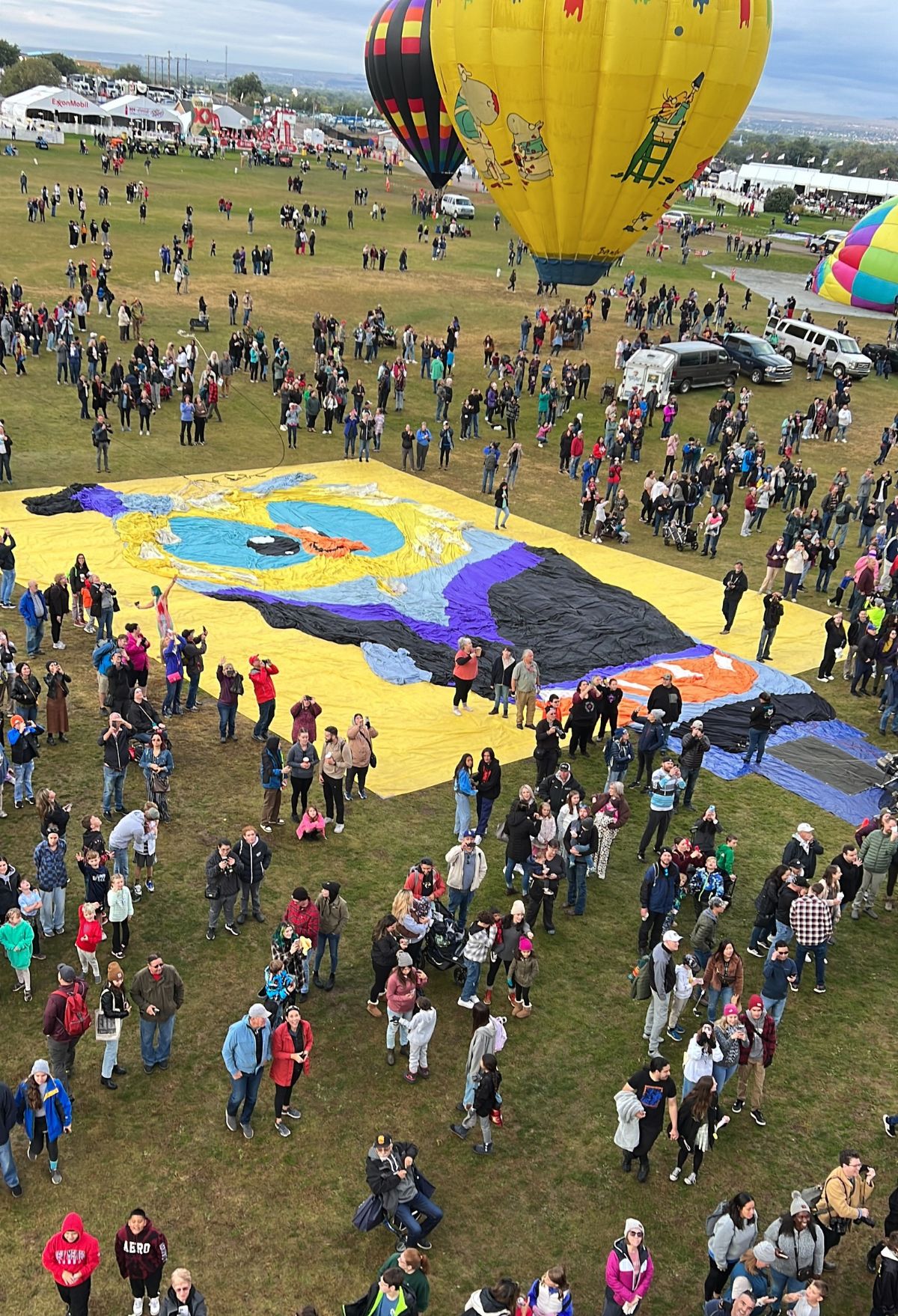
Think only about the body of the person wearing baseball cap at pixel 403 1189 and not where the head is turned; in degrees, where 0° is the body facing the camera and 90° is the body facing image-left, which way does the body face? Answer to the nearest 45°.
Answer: approximately 315°

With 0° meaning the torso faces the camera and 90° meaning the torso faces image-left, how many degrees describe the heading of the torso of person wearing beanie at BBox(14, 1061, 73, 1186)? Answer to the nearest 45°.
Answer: approximately 0°

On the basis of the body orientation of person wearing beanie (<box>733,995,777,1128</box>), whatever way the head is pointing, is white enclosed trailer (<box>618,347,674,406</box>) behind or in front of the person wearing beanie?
behind

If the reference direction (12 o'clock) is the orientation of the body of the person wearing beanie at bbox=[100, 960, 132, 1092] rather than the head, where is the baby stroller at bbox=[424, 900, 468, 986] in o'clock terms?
The baby stroller is roughly at 10 o'clock from the person wearing beanie.

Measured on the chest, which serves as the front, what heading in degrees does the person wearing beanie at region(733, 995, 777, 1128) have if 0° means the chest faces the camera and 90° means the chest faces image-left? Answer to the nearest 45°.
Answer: approximately 0°
